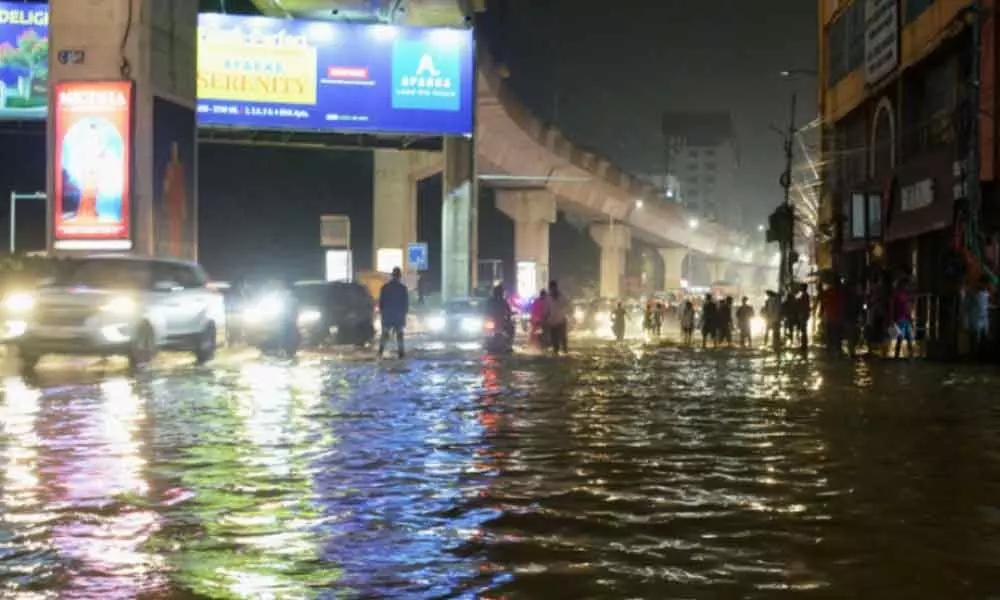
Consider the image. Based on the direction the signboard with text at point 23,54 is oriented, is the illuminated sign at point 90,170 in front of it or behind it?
in front

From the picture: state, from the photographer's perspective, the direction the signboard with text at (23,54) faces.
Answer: facing the viewer

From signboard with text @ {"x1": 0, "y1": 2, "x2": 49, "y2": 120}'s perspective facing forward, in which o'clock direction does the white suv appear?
The white suv is roughly at 12 o'clock from the signboard with text.

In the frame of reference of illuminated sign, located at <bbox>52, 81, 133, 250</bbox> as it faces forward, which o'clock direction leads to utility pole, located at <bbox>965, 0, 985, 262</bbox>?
The utility pole is roughly at 10 o'clock from the illuminated sign.

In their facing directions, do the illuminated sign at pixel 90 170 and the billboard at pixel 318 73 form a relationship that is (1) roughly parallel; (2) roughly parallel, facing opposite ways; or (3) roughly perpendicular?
roughly parallel

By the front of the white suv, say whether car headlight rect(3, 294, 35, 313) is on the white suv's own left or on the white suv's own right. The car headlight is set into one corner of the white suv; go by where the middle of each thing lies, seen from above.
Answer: on the white suv's own right

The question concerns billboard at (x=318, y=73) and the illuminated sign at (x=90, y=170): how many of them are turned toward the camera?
2

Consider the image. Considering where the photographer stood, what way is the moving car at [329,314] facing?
facing the viewer and to the left of the viewer

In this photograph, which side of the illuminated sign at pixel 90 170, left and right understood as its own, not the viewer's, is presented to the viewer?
front
